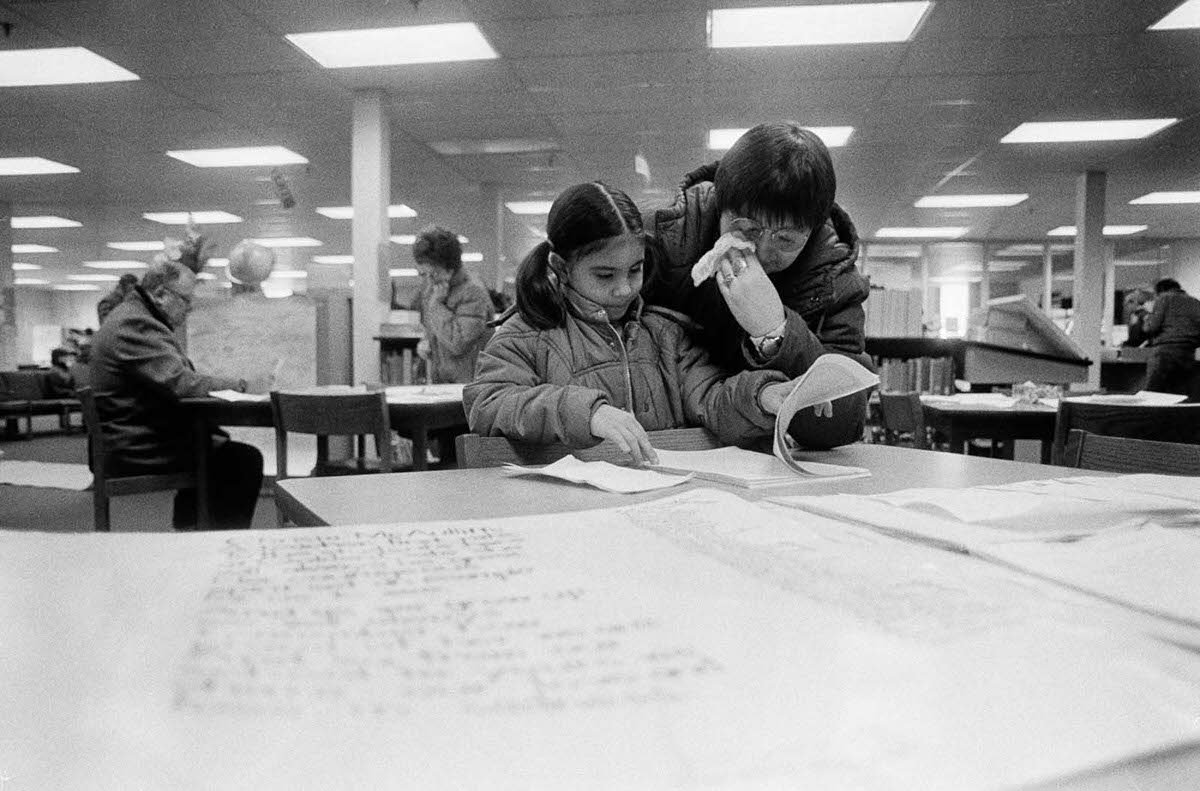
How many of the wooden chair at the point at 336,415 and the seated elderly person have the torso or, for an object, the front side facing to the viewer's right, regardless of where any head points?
1

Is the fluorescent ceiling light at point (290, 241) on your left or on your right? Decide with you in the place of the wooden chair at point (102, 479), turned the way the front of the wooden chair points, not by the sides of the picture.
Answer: on your left

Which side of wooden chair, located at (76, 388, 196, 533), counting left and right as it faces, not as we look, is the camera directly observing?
right

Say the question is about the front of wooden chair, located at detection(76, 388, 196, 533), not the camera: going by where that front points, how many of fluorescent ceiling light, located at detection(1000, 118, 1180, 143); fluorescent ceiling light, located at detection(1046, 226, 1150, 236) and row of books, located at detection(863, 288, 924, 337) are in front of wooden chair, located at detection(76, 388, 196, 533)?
3

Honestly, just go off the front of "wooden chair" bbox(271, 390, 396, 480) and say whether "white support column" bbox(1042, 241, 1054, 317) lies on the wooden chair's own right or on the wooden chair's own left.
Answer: on the wooden chair's own right

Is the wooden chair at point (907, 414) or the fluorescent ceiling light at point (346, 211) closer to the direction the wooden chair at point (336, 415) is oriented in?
the fluorescent ceiling light

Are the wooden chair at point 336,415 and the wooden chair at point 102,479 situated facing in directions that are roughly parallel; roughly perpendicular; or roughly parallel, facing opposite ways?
roughly perpendicular

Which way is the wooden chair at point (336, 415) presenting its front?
away from the camera

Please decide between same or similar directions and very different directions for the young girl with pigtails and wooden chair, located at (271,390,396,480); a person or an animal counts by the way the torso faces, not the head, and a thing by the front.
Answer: very different directions

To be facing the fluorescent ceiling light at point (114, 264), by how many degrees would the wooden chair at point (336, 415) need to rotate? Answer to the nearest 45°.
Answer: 0° — it already faces it

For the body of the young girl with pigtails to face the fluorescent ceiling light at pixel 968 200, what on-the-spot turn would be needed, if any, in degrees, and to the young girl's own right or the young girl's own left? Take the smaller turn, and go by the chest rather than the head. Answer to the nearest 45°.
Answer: approximately 90° to the young girl's own left

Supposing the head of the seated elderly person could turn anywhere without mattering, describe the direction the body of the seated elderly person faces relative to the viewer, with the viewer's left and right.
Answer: facing to the right of the viewer
